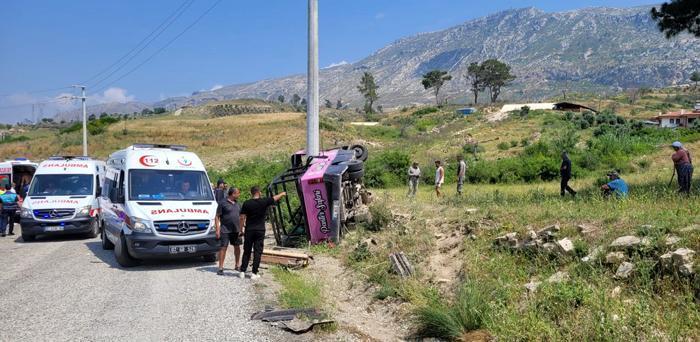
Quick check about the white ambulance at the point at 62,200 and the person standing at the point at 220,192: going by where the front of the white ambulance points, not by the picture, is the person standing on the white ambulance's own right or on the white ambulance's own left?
on the white ambulance's own left

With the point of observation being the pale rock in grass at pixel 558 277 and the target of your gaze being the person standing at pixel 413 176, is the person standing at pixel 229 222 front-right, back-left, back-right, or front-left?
front-left

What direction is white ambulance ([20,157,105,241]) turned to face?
toward the camera

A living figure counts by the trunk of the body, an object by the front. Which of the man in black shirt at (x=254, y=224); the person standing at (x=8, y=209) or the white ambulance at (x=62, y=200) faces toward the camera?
the white ambulance

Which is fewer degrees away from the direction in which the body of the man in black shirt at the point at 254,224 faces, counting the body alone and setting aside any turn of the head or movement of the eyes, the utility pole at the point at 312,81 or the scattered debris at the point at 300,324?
the utility pole

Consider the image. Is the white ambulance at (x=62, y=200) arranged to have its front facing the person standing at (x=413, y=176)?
no
